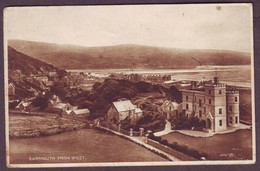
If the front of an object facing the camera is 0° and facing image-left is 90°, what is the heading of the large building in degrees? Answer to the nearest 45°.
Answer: approximately 45°
